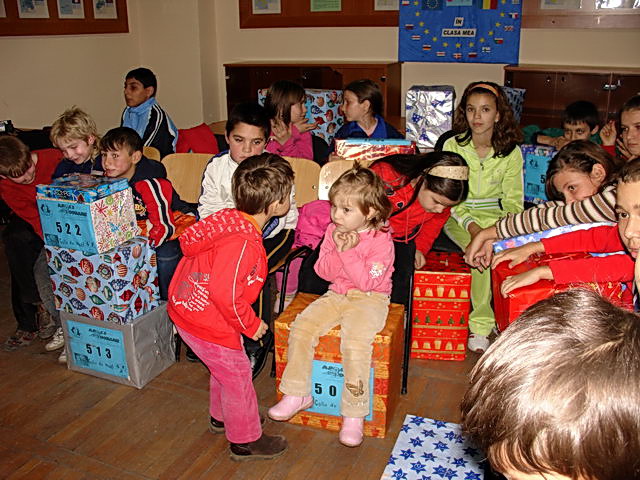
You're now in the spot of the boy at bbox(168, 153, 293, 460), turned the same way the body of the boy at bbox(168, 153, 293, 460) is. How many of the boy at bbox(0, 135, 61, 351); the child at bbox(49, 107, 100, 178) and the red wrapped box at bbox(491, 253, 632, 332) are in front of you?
1

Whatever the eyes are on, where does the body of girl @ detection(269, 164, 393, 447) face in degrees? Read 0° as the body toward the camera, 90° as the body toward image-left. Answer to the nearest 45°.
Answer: approximately 45°

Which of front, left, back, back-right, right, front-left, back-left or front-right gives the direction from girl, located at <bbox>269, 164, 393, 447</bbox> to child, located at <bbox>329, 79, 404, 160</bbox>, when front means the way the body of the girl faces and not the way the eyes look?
back-right

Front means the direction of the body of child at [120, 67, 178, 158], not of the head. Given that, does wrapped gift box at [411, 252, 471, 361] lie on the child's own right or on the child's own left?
on the child's own left

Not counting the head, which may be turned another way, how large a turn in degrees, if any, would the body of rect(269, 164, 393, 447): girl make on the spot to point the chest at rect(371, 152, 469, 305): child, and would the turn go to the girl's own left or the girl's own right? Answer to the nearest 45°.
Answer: approximately 180°

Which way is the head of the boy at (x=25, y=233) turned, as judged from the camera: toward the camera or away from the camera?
toward the camera

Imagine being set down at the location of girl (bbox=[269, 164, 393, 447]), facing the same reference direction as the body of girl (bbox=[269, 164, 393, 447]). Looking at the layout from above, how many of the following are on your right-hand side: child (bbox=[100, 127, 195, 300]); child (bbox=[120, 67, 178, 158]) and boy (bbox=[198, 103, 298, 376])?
3

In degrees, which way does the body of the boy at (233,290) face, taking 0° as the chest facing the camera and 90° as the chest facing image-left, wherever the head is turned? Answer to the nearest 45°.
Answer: approximately 270°

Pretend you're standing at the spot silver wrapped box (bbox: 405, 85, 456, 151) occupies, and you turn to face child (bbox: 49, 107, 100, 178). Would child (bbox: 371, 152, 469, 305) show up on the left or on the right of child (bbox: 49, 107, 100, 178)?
left

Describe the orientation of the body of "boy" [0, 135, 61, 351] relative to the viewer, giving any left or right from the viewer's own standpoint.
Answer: facing the viewer and to the right of the viewer

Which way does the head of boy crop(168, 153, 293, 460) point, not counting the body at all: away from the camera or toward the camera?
away from the camera

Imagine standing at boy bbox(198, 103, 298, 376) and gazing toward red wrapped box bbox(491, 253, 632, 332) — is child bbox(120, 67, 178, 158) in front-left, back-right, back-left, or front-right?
back-left

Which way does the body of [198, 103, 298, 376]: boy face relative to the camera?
toward the camera

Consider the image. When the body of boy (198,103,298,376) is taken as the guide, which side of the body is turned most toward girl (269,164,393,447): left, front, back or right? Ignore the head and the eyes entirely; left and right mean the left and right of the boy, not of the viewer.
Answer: front

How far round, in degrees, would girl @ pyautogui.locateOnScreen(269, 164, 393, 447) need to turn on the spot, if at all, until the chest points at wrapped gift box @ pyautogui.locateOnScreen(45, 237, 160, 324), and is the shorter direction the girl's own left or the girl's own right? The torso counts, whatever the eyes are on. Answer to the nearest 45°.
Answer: approximately 45° to the girl's own right

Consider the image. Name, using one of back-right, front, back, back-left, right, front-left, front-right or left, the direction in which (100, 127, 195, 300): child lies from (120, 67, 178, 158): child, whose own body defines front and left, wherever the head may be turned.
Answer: front-left

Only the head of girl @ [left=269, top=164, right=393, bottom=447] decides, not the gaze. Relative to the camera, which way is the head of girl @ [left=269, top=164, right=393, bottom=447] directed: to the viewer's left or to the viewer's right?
to the viewer's left
